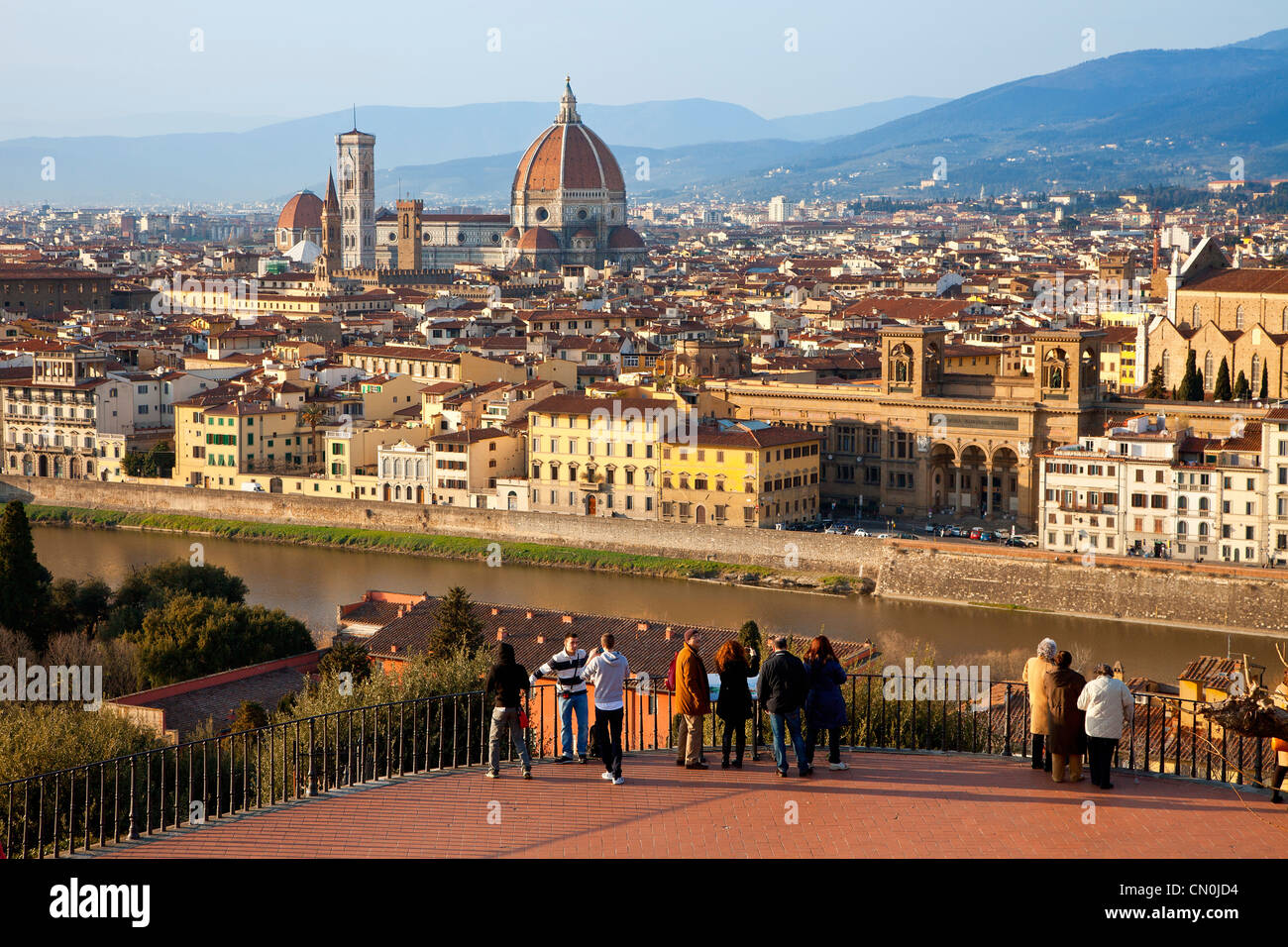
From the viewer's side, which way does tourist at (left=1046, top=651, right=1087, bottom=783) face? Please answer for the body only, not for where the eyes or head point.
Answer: away from the camera

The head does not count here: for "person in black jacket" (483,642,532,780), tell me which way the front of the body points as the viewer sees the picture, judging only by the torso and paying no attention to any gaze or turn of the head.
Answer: away from the camera

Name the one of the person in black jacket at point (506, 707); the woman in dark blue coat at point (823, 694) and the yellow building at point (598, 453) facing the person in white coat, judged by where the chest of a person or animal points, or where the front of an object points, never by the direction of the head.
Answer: the yellow building

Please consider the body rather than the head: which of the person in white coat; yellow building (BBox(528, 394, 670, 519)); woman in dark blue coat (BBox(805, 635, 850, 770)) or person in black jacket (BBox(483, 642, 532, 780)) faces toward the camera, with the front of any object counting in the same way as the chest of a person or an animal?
the yellow building

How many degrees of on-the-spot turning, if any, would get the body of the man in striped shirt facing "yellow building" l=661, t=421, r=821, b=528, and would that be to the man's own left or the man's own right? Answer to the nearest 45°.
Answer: approximately 180°

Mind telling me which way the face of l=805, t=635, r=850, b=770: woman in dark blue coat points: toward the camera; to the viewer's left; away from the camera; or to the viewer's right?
away from the camera

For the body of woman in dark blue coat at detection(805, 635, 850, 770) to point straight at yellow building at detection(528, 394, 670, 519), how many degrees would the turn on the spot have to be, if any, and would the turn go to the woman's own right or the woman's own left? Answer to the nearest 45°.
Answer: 0° — they already face it

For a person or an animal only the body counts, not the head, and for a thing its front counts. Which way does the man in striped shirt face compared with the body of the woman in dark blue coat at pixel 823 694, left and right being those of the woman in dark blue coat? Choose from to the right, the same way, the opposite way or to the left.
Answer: the opposite way

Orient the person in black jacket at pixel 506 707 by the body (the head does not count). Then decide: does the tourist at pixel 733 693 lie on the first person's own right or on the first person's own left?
on the first person's own right

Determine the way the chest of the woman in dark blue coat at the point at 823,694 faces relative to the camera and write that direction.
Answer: away from the camera

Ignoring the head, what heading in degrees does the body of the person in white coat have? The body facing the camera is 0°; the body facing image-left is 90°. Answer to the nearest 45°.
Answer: approximately 180°
